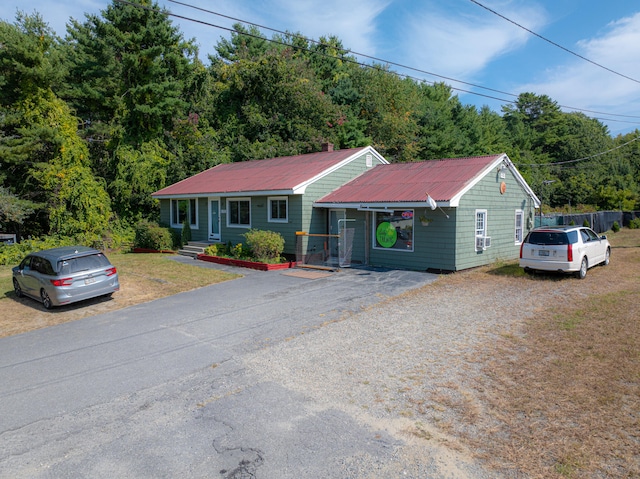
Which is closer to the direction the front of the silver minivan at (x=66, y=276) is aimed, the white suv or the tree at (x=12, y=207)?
the tree

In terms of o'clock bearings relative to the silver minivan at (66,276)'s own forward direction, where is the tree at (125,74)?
The tree is roughly at 2 o'clock from the silver minivan.

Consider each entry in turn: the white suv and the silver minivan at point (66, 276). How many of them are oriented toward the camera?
0

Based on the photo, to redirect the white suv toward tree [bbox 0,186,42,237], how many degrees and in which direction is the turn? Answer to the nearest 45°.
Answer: approximately 135° to its left

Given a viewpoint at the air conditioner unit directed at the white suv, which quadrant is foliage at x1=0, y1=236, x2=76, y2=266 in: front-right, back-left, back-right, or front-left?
back-right

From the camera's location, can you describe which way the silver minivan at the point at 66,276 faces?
facing away from the viewer and to the left of the viewer

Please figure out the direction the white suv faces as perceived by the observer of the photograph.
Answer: facing away from the viewer and to the right of the viewer

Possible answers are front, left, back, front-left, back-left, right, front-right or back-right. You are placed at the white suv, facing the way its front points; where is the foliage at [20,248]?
back-left

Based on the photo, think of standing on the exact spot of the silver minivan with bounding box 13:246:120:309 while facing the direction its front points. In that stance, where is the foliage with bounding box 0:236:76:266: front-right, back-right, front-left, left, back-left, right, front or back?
front-right

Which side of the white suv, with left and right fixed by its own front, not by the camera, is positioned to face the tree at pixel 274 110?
left

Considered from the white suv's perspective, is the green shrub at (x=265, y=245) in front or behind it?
behind

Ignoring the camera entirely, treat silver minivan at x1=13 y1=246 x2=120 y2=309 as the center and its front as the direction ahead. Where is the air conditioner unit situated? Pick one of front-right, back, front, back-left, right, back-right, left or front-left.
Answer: back-right
